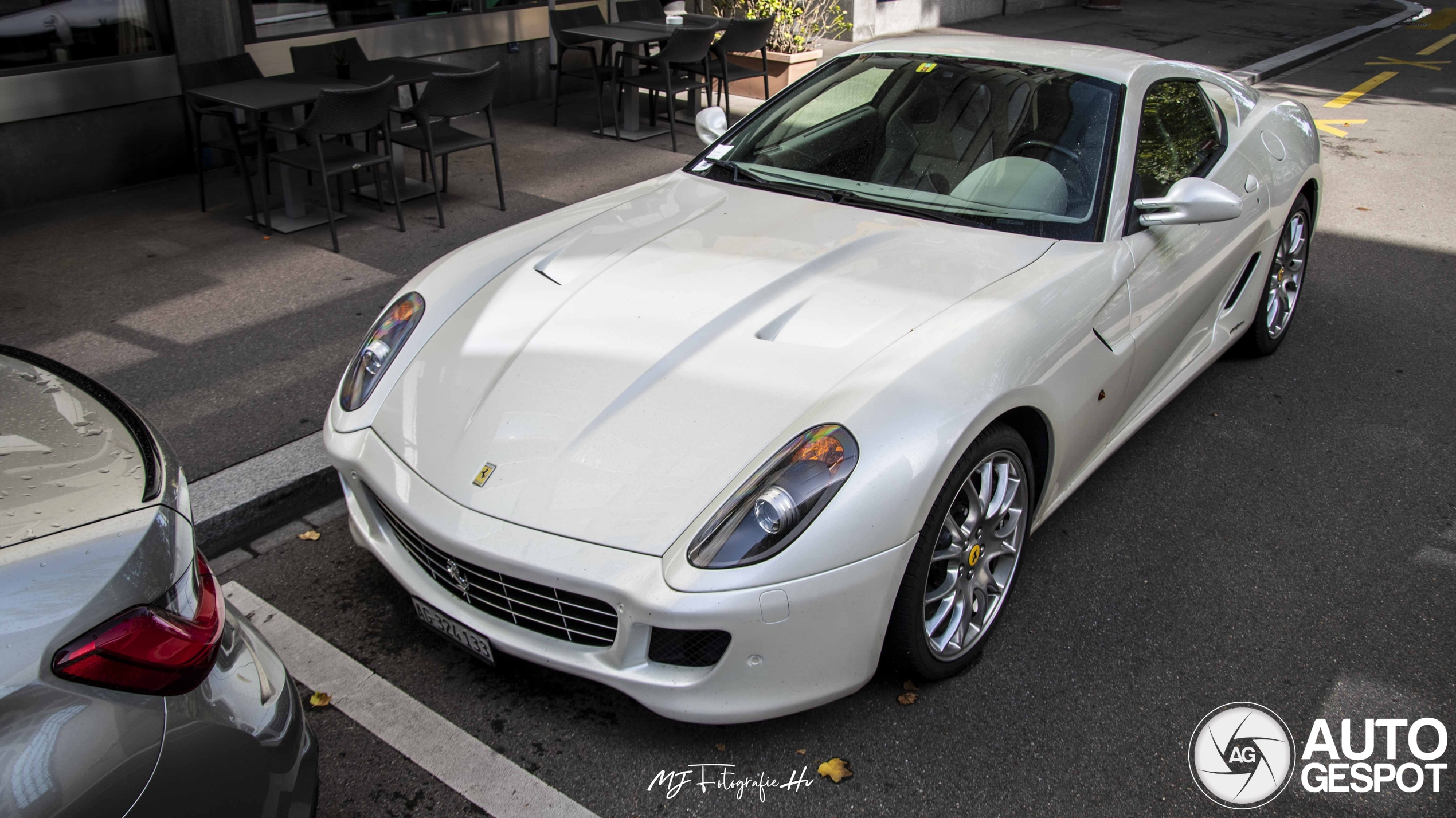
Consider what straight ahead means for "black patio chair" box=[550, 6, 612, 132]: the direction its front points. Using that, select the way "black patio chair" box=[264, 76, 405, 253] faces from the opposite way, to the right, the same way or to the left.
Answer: the opposite way

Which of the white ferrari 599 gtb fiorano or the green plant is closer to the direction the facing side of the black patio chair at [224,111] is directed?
the white ferrari 599 gtb fiorano

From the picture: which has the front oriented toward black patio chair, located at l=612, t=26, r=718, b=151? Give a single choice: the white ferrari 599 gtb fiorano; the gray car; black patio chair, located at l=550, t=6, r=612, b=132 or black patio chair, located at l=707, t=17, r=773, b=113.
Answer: black patio chair, located at l=550, t=6, r=612, b=132

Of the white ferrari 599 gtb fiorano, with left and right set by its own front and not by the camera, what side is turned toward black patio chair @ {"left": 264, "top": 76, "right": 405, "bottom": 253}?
right

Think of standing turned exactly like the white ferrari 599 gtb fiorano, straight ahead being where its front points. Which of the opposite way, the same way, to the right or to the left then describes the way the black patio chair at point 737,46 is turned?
to the right

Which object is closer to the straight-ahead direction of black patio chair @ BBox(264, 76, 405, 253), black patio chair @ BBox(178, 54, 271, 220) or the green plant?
the black patio chair
